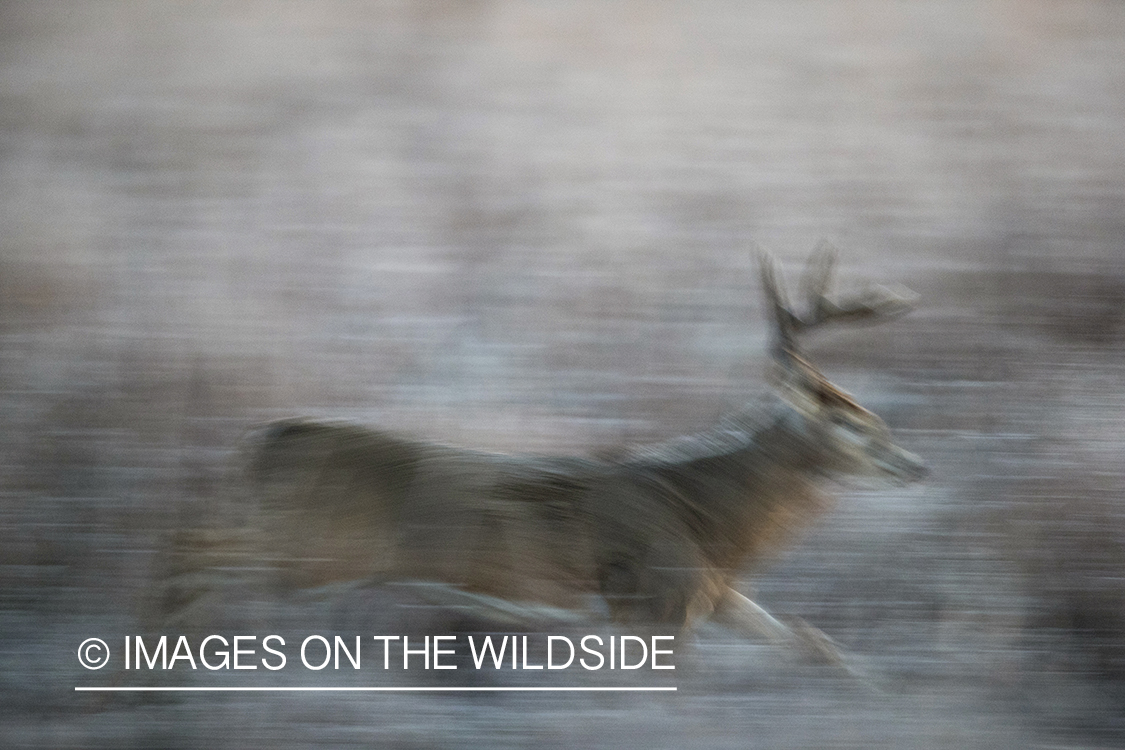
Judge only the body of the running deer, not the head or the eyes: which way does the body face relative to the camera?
to the viewer's right
